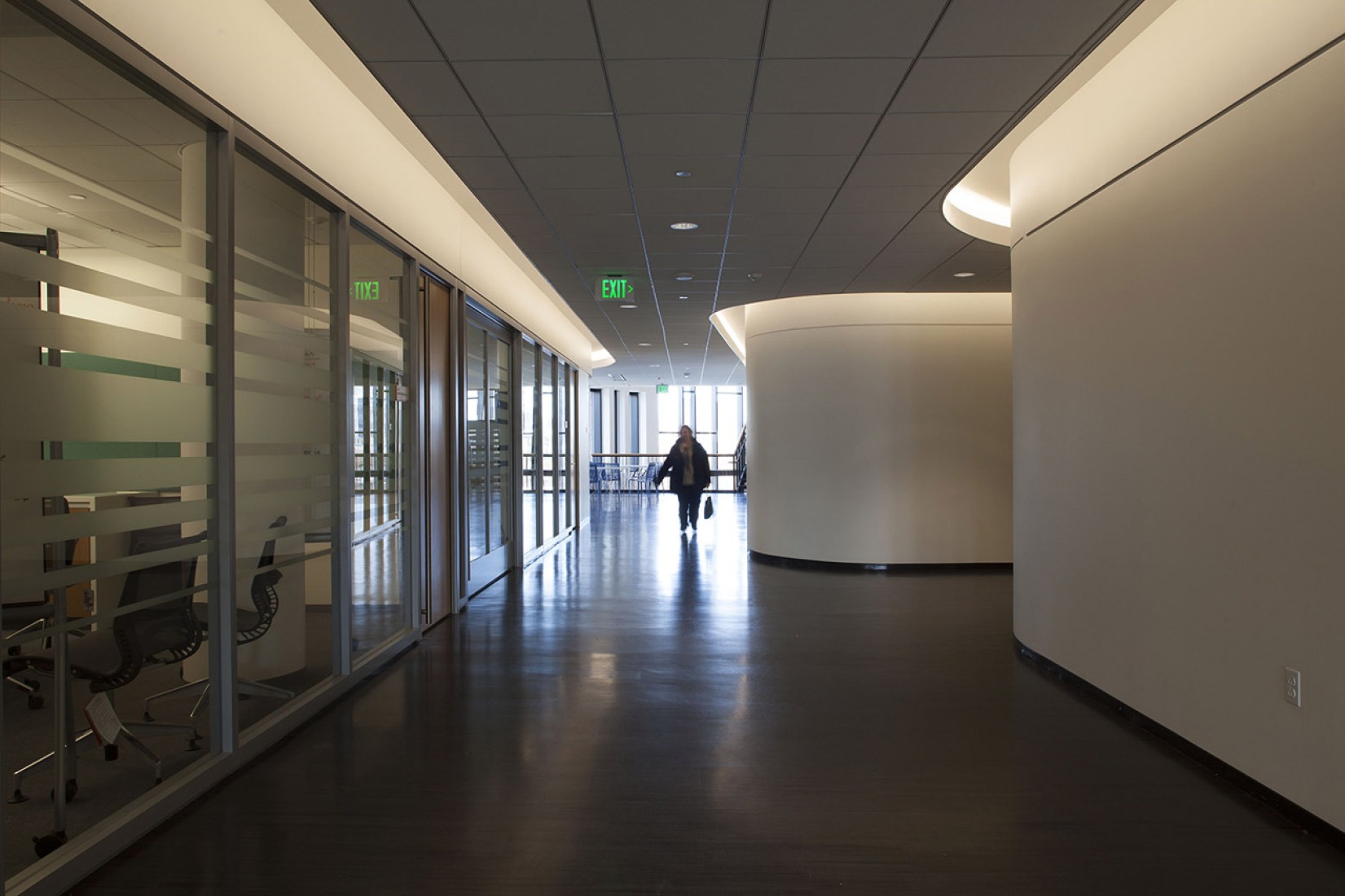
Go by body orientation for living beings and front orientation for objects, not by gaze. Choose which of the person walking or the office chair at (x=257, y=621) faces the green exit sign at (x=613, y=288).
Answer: the person walking

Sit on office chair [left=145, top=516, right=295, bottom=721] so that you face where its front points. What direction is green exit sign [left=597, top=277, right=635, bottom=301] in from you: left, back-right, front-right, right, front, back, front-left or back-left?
back-right

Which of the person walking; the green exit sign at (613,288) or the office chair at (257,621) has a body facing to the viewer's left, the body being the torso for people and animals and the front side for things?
the office chair

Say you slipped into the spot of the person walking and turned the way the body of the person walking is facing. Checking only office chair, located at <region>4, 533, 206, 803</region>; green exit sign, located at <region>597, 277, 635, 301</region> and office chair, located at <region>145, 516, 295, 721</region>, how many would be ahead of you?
3

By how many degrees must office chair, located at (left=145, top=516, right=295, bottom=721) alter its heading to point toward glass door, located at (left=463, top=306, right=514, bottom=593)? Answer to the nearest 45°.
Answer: approximately 135° to its right

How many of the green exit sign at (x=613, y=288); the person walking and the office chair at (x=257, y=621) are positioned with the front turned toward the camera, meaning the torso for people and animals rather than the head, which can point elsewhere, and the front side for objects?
2

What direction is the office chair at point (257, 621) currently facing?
to the viewer's left

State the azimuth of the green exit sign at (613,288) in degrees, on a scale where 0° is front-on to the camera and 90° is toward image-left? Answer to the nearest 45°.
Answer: approximately 0°

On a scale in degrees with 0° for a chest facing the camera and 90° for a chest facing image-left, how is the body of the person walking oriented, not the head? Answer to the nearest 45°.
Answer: approximately 0°
